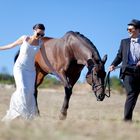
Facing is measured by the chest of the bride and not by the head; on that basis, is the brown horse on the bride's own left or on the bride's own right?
on the bride's own left

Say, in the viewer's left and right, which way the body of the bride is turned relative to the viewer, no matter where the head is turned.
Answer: facing the viewer and to the right of the viewer
